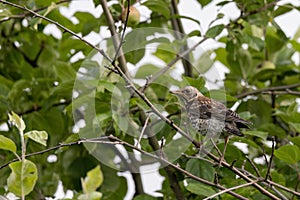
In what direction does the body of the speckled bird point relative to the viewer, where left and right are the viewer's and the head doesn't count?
facing to the left of the viewer
